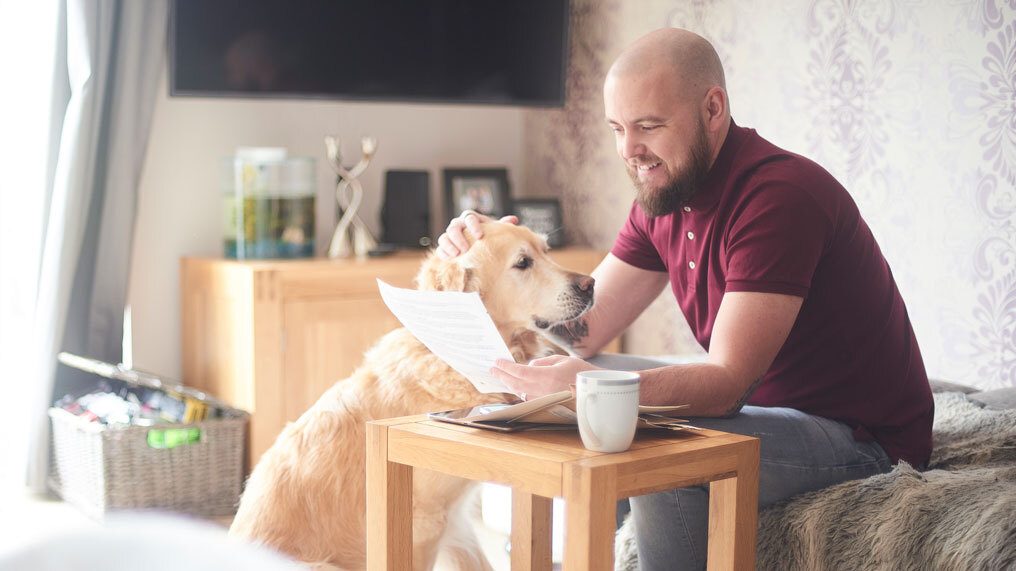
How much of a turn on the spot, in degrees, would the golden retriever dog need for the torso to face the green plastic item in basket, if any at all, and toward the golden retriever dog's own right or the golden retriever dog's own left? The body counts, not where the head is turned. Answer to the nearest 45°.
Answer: approximately 135° to the golden retriever dog's own left

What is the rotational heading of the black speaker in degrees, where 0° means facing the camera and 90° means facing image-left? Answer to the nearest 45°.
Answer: approximately 0°

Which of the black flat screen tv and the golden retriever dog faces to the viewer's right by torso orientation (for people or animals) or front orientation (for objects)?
the golden retriever dog

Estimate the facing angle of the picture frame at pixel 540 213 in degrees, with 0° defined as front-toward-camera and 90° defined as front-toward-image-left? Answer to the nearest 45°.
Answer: approximately 0°

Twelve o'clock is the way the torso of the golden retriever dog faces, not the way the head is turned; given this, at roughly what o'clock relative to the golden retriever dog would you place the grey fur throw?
The grey fur throw is roughly at 1 o'clock from the golden retriever dog.

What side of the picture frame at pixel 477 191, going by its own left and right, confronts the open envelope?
front

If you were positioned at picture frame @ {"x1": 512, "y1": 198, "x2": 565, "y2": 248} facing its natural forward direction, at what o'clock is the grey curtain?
The grey curtain is roughly at 2 o'clock from the picture frame.

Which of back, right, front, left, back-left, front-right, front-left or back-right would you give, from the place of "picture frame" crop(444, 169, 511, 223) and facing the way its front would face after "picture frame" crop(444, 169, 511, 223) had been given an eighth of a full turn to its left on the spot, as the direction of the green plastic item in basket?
right

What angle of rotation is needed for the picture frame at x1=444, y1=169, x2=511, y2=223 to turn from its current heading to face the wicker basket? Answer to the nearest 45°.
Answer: approximately 45° to its right

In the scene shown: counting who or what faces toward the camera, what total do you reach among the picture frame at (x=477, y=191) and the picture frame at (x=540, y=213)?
2

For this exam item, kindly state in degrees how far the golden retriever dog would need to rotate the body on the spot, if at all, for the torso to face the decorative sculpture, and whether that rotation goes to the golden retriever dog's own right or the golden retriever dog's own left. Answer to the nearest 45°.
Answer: approximately 90° to the golden retriever dog's own left

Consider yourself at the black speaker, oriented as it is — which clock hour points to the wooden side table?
The wooden side table is roughly at 12 o'clock from the black speaker.
